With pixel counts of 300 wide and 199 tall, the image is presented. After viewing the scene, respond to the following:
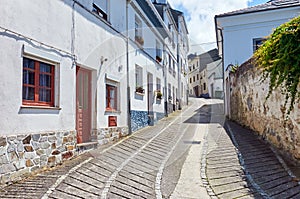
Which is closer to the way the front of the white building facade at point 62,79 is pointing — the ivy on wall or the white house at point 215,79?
the ivy on wall

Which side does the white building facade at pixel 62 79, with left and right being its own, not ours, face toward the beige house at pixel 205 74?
left

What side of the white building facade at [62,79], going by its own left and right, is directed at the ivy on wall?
front

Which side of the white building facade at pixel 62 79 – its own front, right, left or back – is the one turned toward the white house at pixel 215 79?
left

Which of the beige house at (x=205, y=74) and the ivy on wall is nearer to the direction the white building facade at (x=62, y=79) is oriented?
the ivy on wall

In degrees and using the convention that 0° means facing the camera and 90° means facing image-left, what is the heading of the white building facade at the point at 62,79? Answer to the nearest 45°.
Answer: approximately 315°
